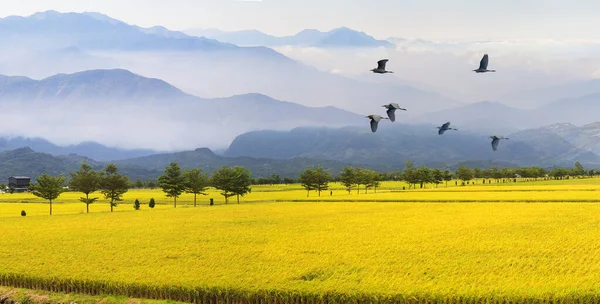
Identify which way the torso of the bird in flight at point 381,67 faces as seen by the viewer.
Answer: to the viewer's left
